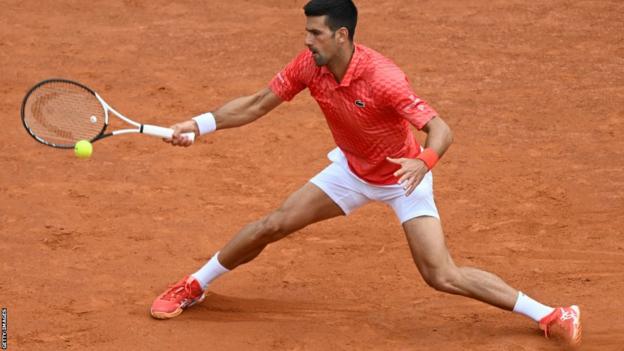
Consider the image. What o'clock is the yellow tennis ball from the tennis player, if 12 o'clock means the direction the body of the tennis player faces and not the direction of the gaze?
The yellow tennis ball is roughly at 1 o'clock from the tennis player.

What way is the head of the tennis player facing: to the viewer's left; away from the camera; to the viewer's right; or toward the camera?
to the viewer's left

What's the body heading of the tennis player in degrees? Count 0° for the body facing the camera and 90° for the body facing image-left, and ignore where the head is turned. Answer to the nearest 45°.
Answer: approximately 45°
